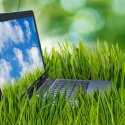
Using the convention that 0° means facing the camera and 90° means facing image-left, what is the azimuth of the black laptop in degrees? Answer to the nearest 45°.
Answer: approximately 315°
